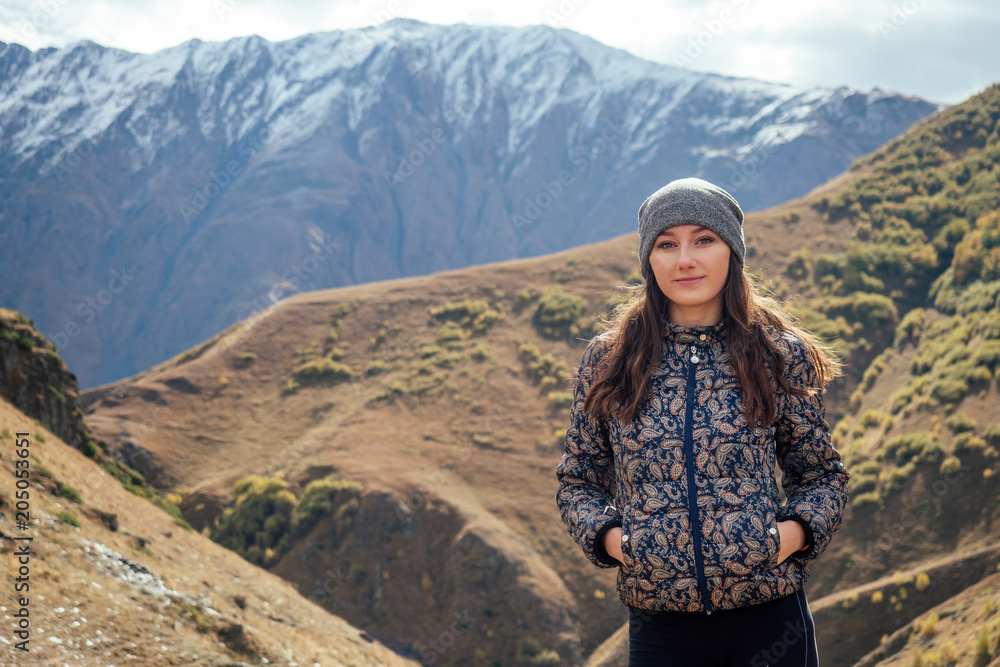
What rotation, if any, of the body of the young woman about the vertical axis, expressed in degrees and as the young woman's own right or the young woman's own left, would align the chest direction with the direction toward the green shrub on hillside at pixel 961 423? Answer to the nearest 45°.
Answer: approximately 180°

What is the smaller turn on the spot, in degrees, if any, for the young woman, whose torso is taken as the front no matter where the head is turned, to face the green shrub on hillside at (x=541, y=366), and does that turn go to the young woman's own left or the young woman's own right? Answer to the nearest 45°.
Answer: approximately 180°

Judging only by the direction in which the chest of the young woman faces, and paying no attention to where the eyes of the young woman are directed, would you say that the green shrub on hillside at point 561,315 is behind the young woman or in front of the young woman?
behind

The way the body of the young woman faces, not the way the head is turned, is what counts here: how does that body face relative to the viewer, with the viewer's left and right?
facing the viewer

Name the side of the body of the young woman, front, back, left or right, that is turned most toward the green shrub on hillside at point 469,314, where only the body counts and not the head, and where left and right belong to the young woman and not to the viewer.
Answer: back

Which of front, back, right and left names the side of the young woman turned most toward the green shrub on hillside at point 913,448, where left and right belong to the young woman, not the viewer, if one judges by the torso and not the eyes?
back

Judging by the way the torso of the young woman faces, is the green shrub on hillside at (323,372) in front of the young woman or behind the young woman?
behind

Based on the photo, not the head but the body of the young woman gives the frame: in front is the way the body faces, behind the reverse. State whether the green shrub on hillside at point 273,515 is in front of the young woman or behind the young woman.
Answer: behind
